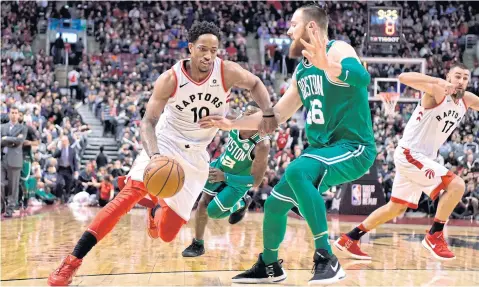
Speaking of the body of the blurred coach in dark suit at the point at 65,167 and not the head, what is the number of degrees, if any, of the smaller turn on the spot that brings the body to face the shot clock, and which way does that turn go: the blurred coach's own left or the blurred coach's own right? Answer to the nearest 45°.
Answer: approximately 90° to the blurred coach's own left

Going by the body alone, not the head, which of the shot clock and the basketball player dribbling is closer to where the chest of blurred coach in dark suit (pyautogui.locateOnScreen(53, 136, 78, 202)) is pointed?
the basketball player dribbling

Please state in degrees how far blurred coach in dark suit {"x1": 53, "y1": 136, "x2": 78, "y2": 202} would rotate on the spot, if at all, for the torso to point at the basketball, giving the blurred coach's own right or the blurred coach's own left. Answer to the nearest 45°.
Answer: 0° — they already face it

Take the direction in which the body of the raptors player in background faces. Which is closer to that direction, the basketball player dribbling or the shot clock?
the basketball player dribbling

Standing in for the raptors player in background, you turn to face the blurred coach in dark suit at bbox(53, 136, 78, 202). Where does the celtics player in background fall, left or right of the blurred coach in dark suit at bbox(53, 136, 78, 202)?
left

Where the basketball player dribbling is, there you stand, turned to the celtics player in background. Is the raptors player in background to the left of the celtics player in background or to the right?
right

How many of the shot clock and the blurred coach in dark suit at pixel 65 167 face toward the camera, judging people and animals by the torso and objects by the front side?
2

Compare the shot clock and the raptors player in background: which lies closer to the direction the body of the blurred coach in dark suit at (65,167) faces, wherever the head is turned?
the raptors player in background

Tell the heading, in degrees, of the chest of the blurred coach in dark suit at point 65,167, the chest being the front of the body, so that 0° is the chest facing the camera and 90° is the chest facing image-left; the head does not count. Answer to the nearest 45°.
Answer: approximately 0°

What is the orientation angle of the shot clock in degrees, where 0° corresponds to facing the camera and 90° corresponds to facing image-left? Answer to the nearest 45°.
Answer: approximately 0°

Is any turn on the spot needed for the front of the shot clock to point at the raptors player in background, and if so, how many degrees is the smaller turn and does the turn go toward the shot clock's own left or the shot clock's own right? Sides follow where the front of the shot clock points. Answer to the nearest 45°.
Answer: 0° — it already faces them

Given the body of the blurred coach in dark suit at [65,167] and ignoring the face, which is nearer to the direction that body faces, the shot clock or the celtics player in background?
the celtics player in background
